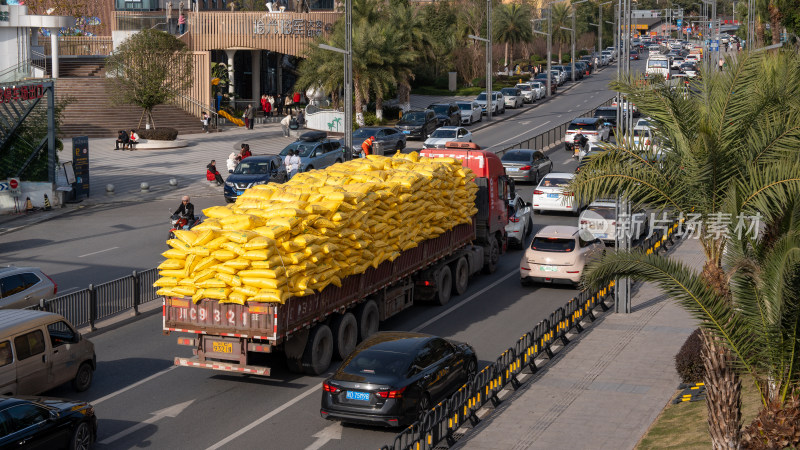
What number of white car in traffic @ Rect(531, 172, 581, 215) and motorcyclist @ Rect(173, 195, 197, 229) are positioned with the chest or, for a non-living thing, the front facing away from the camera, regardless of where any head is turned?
1

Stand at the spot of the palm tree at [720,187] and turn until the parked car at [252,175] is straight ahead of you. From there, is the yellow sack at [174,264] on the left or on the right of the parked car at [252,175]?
left

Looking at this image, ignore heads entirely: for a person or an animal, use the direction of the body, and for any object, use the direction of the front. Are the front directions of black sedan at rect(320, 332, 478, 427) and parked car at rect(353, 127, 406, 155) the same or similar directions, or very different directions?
very different directions

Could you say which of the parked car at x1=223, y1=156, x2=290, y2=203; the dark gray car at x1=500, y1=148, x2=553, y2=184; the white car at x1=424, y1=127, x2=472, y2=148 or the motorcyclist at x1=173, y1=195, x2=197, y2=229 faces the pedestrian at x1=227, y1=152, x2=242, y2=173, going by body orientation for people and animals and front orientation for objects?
the white car at x1=424, y1=127, x2=472, y2=148

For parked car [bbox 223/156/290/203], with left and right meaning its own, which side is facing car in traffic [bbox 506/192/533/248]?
left

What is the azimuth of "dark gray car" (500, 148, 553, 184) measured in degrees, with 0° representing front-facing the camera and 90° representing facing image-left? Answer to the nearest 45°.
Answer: approximately 225°

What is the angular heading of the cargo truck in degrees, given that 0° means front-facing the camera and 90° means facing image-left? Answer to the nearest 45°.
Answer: approximately 225°

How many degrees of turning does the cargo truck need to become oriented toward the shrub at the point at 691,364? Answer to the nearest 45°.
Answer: approximately 45° to its right
